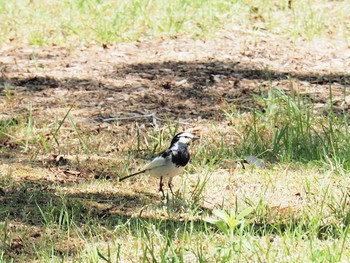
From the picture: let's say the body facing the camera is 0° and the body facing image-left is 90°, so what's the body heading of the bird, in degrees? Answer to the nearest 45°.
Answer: approximately 270°
